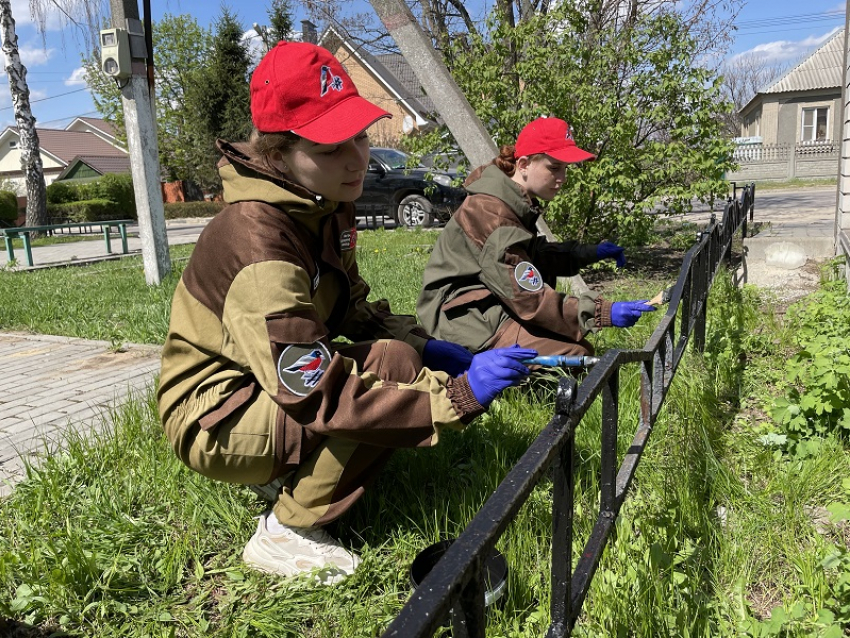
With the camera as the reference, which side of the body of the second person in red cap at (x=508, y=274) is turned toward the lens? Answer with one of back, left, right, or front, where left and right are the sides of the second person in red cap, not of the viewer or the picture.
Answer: right

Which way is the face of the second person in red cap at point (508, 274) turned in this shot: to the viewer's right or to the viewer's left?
to the viewer's right

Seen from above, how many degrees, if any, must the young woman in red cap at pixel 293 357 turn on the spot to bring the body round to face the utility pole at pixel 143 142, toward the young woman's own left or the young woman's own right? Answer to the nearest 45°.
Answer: approximately 90° to the young woman's own left

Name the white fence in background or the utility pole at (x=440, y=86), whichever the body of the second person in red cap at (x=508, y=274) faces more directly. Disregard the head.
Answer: the white fence in background

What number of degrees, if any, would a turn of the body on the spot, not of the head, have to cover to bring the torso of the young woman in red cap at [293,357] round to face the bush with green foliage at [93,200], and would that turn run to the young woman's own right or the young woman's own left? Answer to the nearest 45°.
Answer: approximately 90° to the young woman's own left

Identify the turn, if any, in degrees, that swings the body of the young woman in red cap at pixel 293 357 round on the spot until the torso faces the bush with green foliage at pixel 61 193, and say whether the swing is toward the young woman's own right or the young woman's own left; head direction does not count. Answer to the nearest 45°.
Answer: approximately 90° to the young woman's own left

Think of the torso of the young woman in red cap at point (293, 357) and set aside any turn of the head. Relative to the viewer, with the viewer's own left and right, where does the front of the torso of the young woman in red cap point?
facing to the right of the viewer

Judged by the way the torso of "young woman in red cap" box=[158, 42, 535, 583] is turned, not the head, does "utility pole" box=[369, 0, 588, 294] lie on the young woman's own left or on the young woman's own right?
on the young woman's own left

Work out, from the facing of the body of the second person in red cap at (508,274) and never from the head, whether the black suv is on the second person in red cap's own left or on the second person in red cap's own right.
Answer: on the second person in red cap's own left
